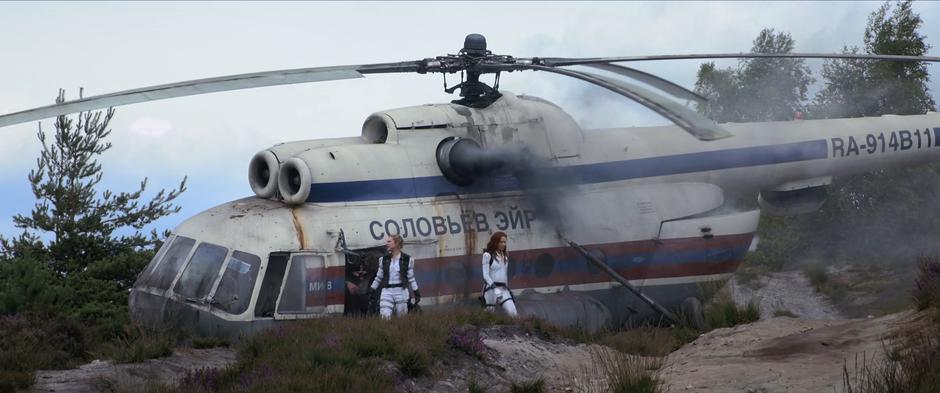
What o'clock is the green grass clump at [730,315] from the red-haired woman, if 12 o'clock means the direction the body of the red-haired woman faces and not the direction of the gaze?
The green grass clump is roughly at 10 o'clock from the red-haired woman.

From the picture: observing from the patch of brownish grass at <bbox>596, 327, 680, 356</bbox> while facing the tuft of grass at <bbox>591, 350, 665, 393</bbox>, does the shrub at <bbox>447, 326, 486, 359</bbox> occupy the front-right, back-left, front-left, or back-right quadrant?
front-right

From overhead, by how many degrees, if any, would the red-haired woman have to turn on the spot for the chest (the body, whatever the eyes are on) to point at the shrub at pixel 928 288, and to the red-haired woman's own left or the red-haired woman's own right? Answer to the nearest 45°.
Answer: approximately 45° to the red-haired woman's own left

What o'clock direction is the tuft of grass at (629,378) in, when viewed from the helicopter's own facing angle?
The tuft of grass is roughly at 10 o'clock from the helicopter.

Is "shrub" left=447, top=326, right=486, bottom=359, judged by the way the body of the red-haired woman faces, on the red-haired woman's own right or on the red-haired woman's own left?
on the red-haired woman's own right

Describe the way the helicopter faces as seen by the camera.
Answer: facing the viewer and to the left of the viewer

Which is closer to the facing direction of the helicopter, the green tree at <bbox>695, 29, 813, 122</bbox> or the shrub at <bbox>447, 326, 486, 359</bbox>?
the shrub

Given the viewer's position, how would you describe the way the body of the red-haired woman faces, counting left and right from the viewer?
facing the viewer and to the right of the viewer

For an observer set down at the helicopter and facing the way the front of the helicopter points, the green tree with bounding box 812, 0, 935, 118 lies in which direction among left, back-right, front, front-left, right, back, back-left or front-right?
back

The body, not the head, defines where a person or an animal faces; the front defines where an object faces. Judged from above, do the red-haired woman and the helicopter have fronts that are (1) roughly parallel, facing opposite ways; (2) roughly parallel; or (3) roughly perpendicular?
roughly perpendicular

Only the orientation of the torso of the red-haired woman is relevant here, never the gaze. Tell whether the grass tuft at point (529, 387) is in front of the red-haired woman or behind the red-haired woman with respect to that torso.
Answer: in front
